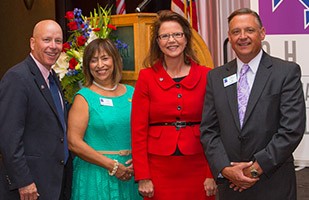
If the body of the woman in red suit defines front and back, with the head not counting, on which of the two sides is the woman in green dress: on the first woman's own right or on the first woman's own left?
on the first woman's own right

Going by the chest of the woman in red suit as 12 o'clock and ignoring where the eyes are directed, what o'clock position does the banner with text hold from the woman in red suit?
The banner with text is roughly at 7 o'clock from the woman in red suit.

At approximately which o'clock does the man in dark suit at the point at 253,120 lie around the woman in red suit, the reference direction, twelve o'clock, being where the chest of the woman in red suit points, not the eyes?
The man in dark suit is roughly at 10 o'clock from the woman in red suit.

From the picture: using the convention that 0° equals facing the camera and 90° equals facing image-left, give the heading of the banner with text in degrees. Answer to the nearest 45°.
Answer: approximately 0°

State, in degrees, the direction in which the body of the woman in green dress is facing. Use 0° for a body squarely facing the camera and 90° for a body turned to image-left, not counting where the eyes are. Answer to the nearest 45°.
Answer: approximately 315°

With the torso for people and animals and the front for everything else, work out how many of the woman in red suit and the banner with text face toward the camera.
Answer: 2

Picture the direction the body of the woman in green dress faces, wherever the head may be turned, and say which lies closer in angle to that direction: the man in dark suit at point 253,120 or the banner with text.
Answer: the man in dark suit

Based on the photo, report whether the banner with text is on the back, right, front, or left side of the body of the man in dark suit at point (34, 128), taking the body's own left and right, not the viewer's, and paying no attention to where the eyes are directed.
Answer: left

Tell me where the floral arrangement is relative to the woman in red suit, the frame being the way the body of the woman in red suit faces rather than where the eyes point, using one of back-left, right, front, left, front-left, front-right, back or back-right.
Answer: back-right
